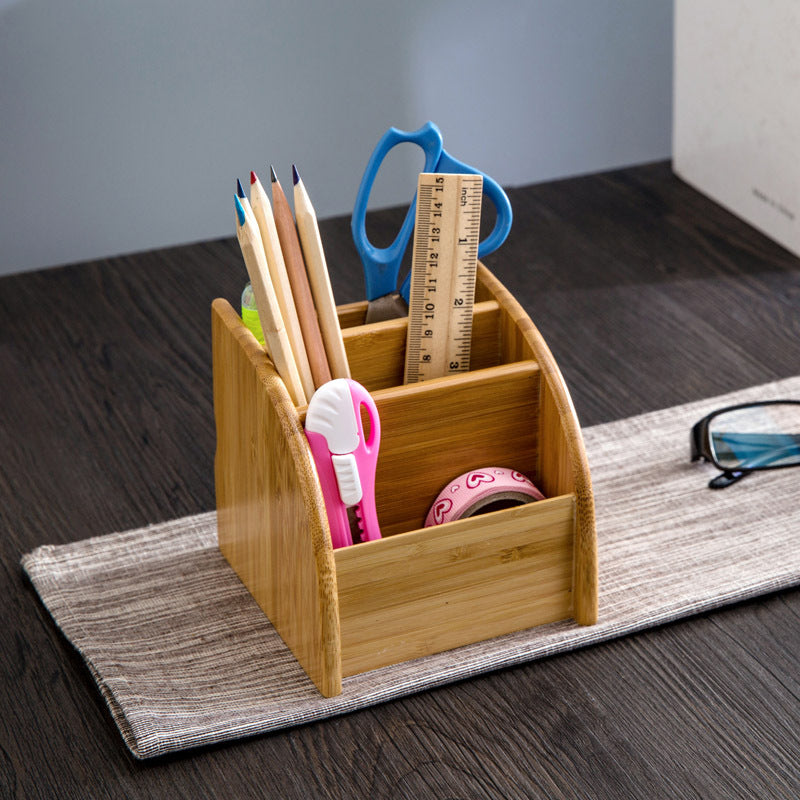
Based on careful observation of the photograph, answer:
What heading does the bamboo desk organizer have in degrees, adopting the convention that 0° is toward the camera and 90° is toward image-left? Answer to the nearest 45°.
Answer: approximately 315°
